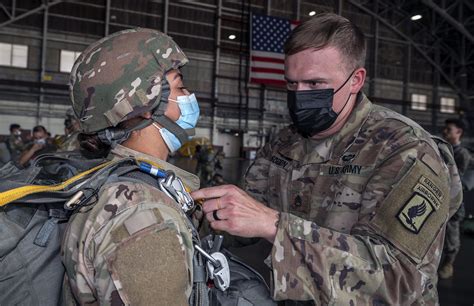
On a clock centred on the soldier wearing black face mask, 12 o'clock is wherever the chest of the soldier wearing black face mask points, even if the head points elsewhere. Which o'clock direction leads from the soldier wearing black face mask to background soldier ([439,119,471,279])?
The background soldier is roughly at 5 o'clock from the soldier wearing black face mask.

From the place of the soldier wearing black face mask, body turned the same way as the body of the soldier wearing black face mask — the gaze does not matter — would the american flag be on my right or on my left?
on my right

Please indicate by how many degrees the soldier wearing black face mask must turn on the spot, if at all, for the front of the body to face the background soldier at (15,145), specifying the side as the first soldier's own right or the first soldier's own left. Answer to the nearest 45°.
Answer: approximately 90° to the first soldier's own right

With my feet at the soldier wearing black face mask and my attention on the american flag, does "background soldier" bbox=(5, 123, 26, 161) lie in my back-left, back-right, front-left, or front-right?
front-left

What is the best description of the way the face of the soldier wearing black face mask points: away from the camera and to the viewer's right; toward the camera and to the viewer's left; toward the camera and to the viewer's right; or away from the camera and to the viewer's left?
toward the camera and to the viewer's left

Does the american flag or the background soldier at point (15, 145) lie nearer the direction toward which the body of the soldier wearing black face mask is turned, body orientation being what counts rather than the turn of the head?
the background soldier

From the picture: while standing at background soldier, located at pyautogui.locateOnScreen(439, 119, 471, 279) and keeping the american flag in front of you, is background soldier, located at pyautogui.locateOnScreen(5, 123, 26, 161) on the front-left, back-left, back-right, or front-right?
front-left

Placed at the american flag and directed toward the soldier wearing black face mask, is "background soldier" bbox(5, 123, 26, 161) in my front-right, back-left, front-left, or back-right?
front-right
